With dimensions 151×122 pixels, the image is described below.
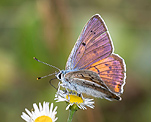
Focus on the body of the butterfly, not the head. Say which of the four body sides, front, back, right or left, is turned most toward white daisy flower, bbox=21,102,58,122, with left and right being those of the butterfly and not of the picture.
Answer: front

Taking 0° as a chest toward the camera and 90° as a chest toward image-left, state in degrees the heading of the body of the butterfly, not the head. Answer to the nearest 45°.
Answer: approximately 90°
